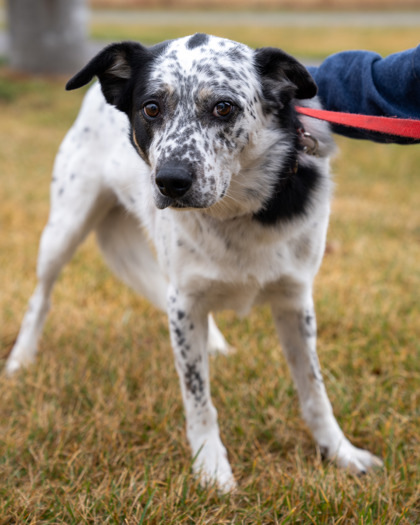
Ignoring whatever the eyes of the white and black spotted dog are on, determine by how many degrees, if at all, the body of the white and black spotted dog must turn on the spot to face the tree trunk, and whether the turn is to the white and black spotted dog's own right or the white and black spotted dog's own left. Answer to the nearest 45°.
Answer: approximately 135° to the white and black spotted dog's own left

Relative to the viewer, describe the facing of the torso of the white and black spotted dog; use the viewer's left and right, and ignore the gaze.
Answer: facing the viewer and to the right of the viewer
